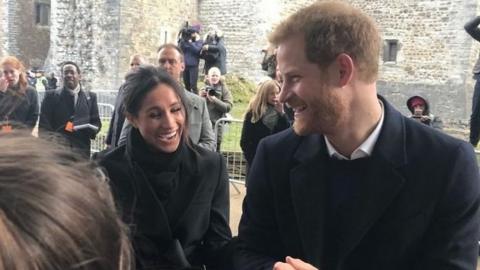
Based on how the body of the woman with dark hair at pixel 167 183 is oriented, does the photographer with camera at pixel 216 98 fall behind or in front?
behind

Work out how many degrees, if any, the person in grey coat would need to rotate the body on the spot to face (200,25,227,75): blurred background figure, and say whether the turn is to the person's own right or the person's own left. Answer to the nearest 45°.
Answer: approximately 180°

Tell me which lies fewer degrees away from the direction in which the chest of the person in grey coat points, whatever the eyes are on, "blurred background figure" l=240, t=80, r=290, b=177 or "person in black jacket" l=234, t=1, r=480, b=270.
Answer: the person in black jacket

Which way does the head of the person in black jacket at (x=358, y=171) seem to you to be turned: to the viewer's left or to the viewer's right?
to the viewer's left

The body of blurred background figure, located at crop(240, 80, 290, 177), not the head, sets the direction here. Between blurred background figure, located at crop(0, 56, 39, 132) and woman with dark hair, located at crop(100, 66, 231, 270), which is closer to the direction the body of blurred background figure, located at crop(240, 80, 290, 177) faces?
the woman with dark hair

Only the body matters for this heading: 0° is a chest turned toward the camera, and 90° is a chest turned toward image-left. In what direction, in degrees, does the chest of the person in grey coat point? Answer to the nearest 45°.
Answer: approximately 0°

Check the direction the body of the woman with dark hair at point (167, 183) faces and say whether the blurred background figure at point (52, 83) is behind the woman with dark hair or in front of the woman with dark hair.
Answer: behind
